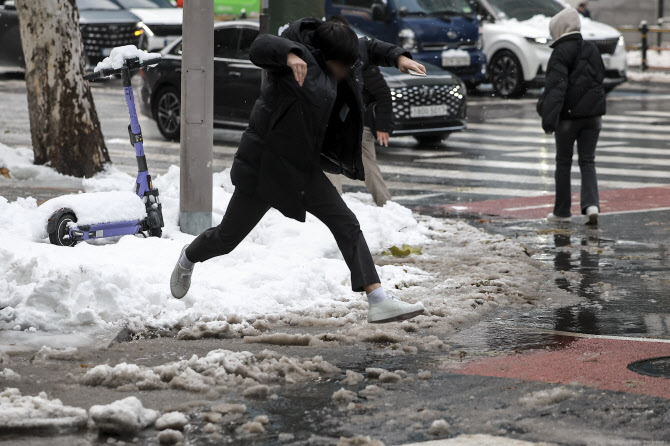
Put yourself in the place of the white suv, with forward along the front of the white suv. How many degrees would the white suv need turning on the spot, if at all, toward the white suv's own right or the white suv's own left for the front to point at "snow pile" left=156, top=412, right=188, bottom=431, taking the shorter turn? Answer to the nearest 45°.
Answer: approximately 45° to the white suv's own right

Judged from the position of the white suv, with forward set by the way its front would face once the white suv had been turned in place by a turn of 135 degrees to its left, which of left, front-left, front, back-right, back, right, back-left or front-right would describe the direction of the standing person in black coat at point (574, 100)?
back

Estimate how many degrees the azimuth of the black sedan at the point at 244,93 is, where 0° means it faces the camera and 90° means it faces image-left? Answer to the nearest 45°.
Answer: approximately 315°

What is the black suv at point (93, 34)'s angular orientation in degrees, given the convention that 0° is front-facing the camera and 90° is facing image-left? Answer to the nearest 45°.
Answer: approximately 315°

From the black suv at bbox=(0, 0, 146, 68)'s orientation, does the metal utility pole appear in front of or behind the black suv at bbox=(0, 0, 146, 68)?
in front

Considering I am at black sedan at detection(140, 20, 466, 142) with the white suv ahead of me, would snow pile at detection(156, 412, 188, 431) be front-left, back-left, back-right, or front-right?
back-right

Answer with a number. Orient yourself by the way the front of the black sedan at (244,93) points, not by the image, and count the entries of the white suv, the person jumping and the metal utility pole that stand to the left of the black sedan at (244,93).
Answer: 1

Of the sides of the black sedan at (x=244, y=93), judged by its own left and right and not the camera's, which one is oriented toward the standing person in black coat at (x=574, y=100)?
front

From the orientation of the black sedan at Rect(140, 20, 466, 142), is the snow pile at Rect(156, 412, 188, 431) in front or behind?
in front

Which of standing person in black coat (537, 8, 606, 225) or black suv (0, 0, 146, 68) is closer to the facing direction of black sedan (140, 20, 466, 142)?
the standing person in black coat

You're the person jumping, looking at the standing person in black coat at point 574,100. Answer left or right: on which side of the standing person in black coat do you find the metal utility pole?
left
